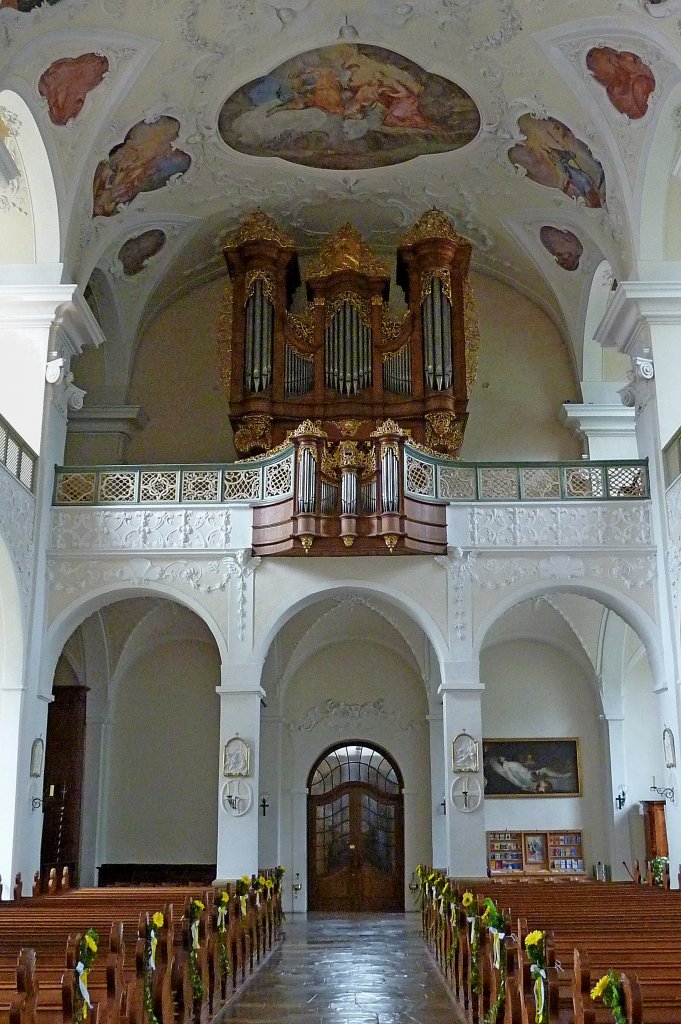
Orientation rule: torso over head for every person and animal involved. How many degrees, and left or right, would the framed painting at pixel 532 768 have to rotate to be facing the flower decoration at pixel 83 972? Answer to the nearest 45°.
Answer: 0° — it already faces it

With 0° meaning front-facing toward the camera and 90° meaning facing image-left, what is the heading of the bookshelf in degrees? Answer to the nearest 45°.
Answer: approximately 0°

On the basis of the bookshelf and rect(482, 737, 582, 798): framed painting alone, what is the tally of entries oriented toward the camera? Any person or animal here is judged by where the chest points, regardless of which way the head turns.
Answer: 2

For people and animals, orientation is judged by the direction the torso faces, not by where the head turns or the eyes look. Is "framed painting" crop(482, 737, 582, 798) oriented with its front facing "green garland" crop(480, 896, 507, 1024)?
yes

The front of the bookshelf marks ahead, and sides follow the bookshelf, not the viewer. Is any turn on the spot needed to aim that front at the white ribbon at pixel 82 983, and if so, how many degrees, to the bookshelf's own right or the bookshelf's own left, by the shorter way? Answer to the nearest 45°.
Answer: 0° — it already faces it

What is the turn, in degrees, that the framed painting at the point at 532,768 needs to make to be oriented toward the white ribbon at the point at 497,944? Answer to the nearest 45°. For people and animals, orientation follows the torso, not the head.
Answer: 0° — it already faces it
